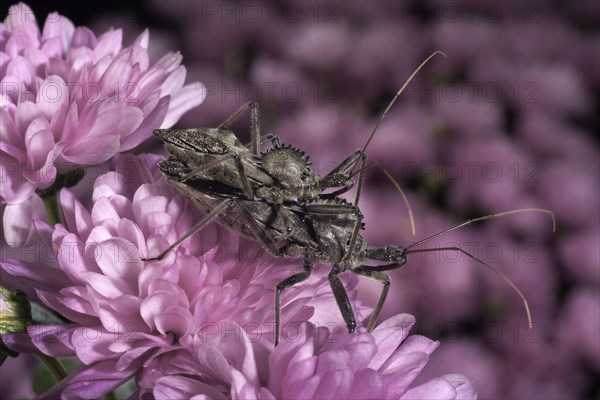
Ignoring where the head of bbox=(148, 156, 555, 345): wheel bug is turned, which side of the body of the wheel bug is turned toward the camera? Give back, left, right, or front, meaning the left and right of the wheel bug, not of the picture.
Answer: right

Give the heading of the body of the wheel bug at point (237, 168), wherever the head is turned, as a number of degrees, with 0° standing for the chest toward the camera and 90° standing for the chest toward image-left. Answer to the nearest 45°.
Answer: approximately 270°
